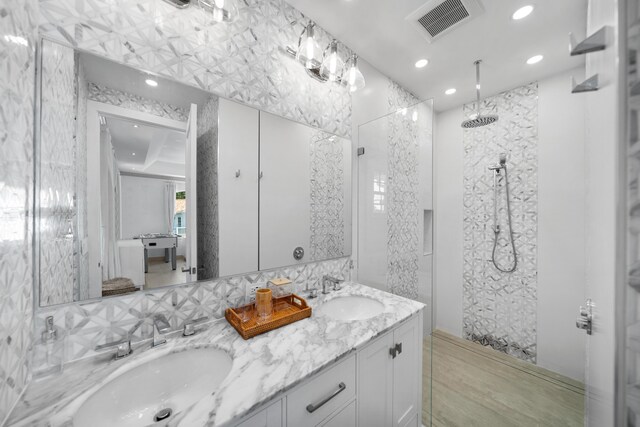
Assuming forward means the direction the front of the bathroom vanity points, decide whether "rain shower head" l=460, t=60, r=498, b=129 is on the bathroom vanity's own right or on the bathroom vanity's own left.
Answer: on the bathroom vanity's own left

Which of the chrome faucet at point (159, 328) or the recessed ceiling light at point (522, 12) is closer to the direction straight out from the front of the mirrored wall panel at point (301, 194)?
the recessed ceiling light

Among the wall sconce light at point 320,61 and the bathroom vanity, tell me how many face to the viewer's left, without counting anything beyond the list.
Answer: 0

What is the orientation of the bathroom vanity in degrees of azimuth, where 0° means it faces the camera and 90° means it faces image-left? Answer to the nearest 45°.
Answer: approximately 315°

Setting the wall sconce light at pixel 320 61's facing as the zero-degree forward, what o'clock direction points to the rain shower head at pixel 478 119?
The rain shower head is roughly at 10 o'clock from the wall sconce light.

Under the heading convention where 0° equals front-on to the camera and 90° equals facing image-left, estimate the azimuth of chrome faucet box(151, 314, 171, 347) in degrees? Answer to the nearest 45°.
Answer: approximately 315°

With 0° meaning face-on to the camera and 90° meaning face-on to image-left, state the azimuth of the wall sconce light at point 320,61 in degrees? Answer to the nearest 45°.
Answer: approximately 315°

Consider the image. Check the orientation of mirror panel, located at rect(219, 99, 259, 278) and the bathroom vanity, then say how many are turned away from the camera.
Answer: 0
